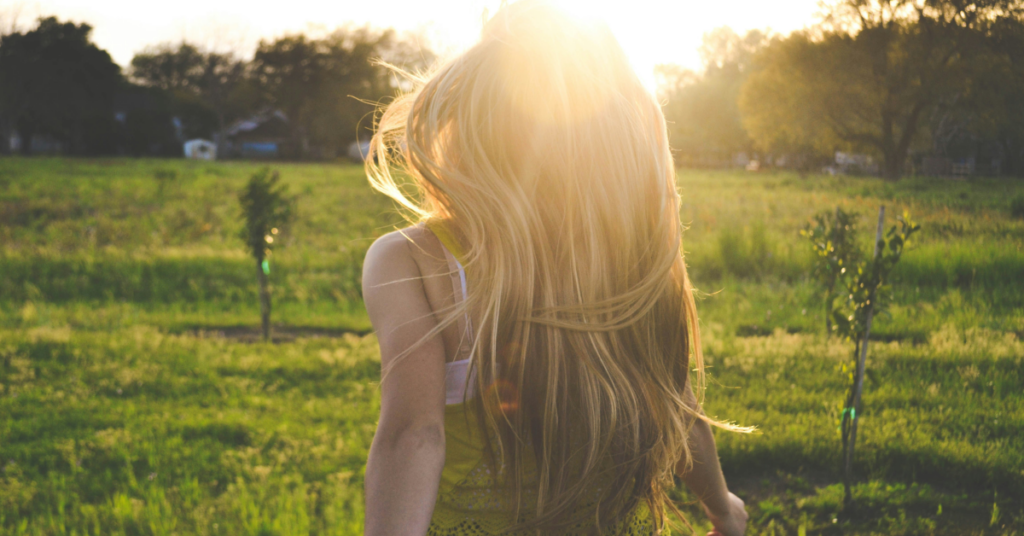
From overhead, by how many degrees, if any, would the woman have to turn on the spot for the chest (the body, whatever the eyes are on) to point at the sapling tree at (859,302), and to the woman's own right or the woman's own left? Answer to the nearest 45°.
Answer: approximately 45° to the woman's own right

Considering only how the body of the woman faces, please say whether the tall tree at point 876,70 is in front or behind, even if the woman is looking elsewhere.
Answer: in front

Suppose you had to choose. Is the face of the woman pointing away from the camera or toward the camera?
away from the camera

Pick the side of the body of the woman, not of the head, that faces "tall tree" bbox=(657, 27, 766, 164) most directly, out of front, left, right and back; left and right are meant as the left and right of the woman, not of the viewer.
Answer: front

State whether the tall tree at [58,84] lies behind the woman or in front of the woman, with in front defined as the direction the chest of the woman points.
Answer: in front

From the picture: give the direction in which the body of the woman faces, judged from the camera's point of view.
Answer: away from the camera
